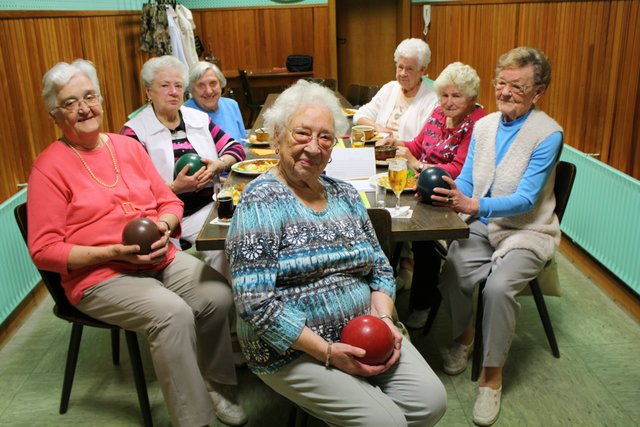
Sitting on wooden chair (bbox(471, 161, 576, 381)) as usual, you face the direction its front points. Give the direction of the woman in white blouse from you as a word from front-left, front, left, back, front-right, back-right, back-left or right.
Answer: right

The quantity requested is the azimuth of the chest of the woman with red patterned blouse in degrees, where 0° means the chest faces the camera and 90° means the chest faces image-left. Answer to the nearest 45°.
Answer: approximately 45°

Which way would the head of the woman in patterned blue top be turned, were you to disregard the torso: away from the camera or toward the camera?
toward the camera

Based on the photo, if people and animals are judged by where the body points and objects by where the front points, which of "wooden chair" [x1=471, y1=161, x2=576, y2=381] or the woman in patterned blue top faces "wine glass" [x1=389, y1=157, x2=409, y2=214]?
the wooden chair

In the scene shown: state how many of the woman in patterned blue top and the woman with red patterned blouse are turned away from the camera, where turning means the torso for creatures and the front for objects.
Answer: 0

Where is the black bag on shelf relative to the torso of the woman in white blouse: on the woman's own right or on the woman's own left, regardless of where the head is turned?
on the woman's own right

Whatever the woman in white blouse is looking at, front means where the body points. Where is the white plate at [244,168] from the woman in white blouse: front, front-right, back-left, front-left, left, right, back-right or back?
front

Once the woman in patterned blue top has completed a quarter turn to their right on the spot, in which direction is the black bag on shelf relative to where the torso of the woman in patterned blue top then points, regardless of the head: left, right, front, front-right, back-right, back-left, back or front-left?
back-right

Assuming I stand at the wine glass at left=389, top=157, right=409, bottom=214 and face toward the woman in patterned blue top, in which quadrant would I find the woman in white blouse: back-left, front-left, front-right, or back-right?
back-right

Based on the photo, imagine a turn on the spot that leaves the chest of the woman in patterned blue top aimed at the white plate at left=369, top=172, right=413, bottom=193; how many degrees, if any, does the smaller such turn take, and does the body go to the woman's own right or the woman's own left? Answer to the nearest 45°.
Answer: approximately 135° to the woman's own left

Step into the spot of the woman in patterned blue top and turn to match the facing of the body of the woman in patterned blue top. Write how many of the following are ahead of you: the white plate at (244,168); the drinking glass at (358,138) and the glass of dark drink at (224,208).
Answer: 0

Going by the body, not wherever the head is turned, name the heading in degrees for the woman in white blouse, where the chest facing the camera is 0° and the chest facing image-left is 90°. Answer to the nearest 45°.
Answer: approximately 45°

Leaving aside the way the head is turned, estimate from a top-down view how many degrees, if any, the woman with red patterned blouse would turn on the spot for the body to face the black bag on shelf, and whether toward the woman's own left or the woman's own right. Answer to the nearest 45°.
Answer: approximately 135° to the woman's own right

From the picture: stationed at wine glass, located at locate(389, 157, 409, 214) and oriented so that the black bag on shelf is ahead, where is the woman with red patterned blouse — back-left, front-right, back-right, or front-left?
front-right

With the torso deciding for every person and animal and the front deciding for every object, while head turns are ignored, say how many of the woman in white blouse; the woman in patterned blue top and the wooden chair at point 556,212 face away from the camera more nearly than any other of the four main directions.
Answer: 0

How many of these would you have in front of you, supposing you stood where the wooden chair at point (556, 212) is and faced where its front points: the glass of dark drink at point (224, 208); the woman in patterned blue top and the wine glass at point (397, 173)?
3

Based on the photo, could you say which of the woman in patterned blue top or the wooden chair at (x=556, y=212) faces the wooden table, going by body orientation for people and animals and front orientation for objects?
the wooden chair
